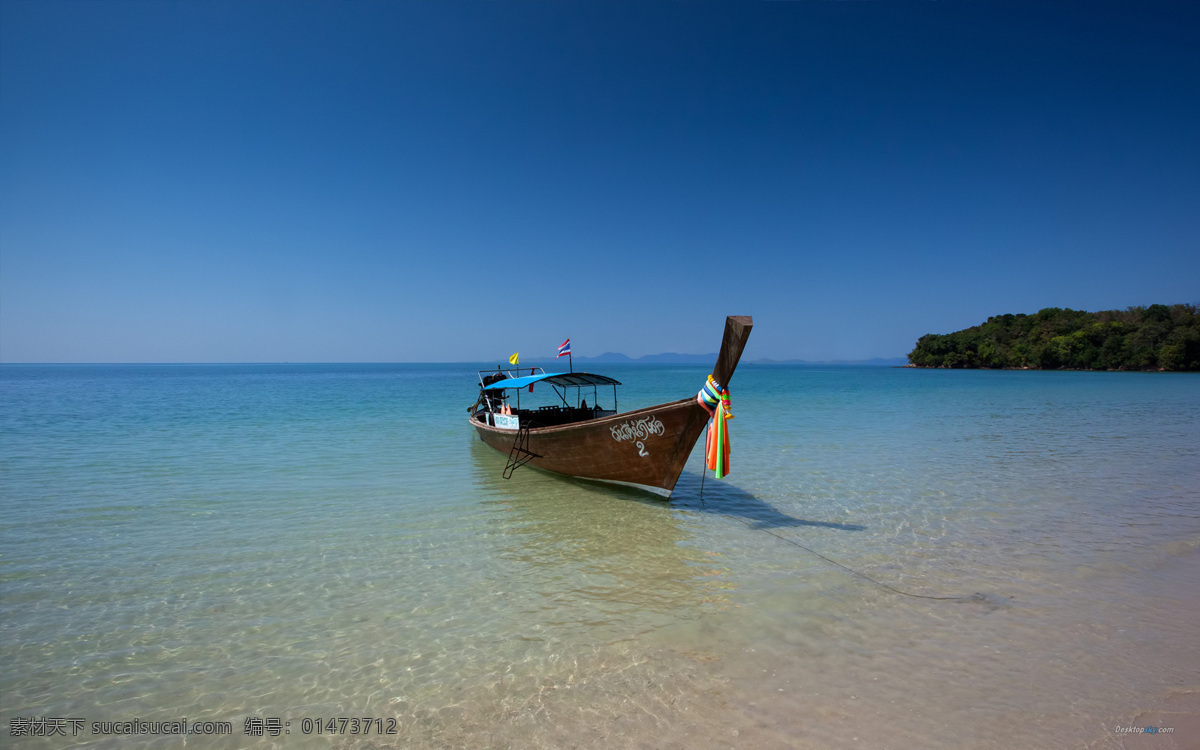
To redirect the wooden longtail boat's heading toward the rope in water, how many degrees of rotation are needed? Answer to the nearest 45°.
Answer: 0° — it already faces it

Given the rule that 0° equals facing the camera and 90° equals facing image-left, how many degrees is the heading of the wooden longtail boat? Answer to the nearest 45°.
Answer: approximately 315°
